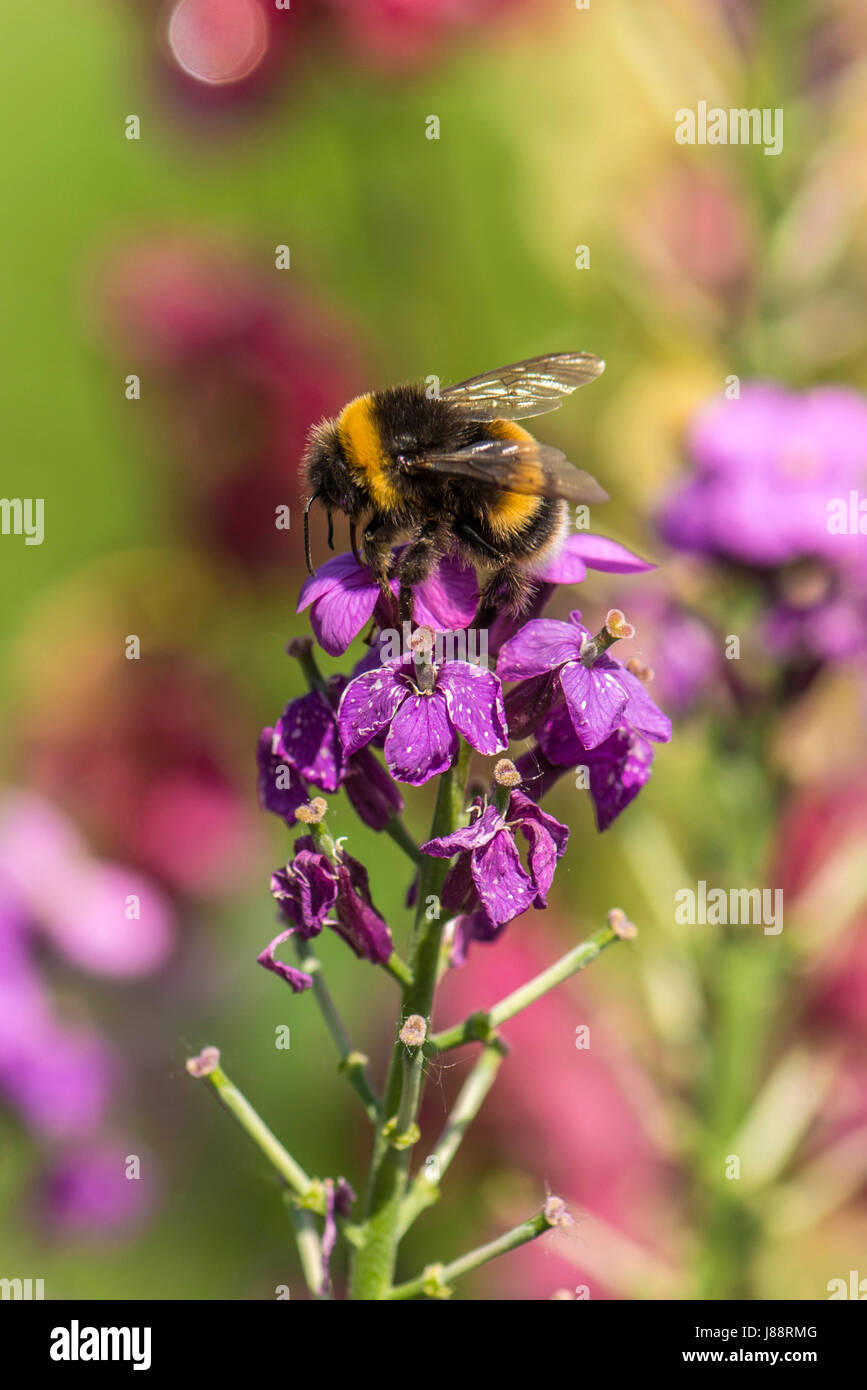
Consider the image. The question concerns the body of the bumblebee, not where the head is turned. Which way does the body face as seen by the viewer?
to the viewer's left

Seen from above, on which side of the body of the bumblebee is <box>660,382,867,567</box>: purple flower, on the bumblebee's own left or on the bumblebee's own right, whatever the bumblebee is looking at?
on the bumblebee's own right

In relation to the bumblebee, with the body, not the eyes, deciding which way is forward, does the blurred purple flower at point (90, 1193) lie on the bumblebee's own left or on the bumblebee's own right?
on the bumblebee's own right

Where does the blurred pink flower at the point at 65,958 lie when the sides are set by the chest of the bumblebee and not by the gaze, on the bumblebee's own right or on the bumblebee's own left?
on the bumblebee's own right
